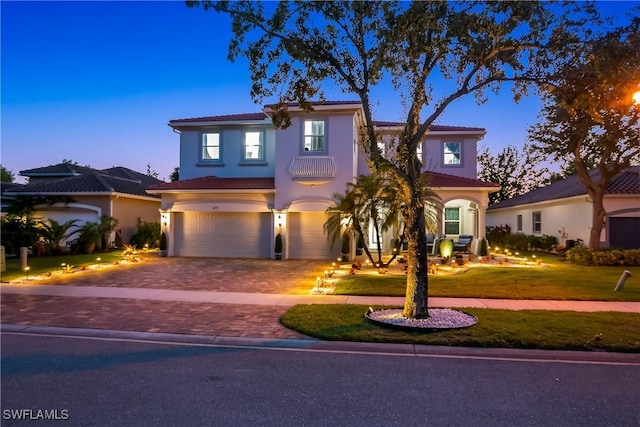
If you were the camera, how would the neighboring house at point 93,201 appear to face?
facing the viewer and to the left of the viewer

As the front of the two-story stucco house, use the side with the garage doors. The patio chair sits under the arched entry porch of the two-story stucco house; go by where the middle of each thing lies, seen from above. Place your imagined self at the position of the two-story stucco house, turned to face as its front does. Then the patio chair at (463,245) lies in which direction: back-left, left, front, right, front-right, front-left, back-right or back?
left

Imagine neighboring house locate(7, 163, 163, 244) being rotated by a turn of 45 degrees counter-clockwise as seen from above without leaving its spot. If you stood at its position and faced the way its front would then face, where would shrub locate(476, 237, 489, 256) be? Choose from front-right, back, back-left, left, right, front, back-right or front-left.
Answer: front-left

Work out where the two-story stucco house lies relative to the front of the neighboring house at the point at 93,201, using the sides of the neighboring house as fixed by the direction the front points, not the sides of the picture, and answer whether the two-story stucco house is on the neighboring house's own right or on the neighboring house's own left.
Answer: on the neighboring house's own left

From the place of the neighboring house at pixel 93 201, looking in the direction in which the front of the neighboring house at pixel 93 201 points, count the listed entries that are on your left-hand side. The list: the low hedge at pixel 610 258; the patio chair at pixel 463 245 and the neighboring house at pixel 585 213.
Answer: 3

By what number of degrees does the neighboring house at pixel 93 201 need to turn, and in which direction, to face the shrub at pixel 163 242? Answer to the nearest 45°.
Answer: approximately 90° to its left

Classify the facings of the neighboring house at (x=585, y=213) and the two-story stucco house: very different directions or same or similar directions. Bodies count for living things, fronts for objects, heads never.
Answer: same or similar directions

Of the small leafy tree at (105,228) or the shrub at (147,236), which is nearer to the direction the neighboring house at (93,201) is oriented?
the small leafy tree

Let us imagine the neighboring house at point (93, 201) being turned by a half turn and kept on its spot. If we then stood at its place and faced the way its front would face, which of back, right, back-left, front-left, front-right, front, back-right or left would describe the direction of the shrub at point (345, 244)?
right

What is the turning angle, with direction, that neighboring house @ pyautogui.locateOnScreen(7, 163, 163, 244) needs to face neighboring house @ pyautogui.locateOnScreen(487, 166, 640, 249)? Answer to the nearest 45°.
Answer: approximately 90° to its left

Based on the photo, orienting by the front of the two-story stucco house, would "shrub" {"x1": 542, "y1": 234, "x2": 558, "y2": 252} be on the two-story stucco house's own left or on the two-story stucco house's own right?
on the two-story stucco house's own left

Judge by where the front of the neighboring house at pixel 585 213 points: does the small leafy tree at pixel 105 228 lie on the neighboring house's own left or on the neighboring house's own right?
on the neighboring house's own right

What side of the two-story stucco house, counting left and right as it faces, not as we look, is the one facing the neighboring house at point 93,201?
right

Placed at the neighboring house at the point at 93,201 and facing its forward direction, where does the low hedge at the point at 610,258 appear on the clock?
The low hedge is roughly at 9 o'clock from the neighboring house.

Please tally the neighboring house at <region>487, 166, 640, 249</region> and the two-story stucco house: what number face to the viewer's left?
0

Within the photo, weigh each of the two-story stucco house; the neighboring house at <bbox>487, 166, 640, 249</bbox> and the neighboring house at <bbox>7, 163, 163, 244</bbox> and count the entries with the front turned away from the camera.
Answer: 0

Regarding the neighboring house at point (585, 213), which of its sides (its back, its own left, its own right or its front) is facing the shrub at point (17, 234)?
right

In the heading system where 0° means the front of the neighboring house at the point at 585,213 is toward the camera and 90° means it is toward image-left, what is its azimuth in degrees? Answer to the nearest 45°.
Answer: approximately 315°

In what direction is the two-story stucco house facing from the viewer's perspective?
toward the camera
